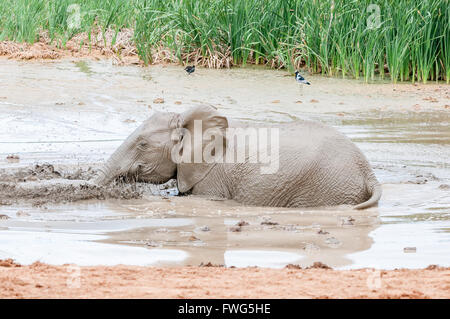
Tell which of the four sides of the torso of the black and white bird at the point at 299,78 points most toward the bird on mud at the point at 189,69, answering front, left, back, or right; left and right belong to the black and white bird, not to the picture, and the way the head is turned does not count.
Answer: front

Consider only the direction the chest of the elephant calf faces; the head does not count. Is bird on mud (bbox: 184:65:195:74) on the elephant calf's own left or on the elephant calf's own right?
on the elephant calf's own right

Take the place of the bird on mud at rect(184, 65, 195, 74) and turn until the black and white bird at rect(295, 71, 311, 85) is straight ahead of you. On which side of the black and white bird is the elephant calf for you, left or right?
right

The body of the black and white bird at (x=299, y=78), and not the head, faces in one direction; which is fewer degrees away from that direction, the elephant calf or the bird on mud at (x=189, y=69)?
the bird on mud

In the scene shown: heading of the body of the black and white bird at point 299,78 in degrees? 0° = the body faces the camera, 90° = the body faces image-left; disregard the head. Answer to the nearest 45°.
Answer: approximately 90°

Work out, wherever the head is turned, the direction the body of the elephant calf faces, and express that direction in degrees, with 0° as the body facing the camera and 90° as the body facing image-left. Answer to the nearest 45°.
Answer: approximately 90°
